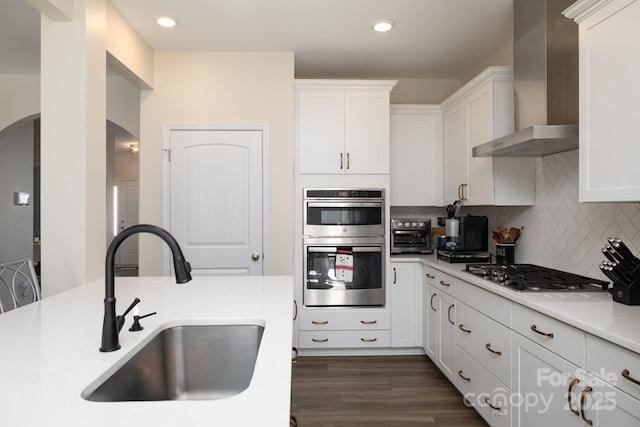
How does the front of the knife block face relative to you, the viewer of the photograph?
facing the viewer and to the left of the viewer

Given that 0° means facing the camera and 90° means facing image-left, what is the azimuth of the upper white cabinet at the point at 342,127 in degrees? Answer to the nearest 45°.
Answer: approximately 0°

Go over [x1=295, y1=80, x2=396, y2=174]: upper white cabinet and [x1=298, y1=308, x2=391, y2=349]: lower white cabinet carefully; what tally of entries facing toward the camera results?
2

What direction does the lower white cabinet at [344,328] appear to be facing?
toward the camera

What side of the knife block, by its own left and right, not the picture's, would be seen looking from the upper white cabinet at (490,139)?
right

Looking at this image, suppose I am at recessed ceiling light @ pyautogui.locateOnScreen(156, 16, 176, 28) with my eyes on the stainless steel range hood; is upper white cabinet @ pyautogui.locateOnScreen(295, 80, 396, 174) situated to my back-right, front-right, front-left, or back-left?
front-left

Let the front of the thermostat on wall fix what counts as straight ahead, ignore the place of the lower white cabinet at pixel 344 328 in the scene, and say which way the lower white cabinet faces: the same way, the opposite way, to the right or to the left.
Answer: to the right

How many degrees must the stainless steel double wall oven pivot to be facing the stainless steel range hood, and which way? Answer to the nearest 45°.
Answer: approximately 45° to its left

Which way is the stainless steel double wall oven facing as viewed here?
toward the camera

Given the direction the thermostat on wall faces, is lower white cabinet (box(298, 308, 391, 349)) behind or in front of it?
in front

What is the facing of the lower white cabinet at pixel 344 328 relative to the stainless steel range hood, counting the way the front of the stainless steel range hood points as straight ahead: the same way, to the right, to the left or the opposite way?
to the left

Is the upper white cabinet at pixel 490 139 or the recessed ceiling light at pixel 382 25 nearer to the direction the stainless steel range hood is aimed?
the recessed ceiling light
